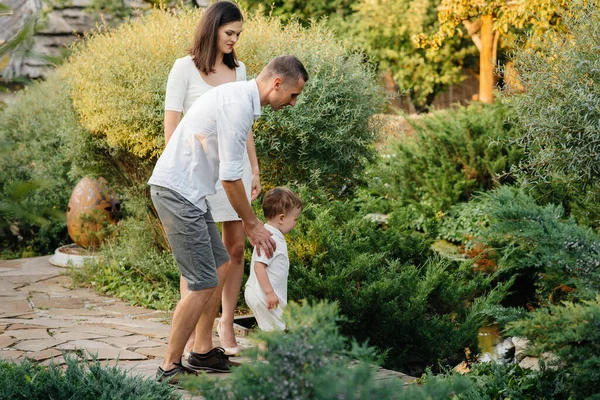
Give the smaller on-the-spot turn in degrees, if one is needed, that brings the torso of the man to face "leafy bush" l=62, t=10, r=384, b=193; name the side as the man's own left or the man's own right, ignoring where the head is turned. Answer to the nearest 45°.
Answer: approximately 90° to the man's own left

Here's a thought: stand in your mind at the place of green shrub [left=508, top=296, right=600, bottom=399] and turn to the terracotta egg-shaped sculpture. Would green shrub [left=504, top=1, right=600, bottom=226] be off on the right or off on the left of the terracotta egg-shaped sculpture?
right

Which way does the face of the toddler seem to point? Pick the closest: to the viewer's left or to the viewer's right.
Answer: to the viewer's right

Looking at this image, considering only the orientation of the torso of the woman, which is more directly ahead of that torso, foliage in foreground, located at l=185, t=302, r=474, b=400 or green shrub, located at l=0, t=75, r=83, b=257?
the foliage in foreground

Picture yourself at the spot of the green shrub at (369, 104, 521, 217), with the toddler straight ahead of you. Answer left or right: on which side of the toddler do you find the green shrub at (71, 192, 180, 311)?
right

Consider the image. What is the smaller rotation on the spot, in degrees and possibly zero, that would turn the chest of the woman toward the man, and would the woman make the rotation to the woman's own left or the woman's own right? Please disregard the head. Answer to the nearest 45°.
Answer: approximately 45° to the woman's own right

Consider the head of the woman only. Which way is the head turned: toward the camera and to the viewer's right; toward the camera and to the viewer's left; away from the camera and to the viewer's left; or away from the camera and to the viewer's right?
toward the camera and to the viewer's right

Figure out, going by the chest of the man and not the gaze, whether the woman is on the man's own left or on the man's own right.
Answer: on the man's own left

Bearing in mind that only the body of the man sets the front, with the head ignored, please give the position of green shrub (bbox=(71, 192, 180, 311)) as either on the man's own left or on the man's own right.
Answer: on the man's own left

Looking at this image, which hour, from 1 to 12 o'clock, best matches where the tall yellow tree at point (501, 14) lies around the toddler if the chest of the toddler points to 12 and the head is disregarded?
The tall yellow tree is roughly at 10 o'clock from the toddler.

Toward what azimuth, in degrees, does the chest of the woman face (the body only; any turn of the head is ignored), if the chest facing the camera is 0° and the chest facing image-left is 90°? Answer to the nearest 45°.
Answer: approximately 315°

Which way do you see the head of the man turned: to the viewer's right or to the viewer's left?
to the viewer's right

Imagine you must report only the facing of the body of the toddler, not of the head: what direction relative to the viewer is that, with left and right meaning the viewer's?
facing to the right of the viewer

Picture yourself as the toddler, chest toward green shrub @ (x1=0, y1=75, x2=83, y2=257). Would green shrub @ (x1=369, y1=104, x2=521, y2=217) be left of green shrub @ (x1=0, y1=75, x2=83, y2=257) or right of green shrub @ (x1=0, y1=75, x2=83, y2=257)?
right

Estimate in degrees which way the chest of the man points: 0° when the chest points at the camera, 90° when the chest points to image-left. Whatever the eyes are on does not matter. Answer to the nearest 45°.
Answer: approximately 270°
